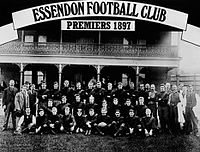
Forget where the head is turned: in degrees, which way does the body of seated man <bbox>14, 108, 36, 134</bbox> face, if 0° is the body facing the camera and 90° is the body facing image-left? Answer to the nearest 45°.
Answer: approximately 0°

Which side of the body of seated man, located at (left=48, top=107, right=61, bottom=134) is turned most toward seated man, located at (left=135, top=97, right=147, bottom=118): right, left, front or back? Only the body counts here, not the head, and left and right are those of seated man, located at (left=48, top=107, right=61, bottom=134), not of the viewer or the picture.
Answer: left

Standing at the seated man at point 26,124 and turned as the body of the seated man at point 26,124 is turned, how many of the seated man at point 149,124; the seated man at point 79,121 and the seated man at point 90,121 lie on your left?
3

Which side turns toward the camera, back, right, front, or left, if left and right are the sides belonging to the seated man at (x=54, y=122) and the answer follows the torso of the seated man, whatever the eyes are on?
front

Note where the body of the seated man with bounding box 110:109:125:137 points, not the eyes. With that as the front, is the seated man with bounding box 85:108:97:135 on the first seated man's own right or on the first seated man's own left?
on the first seated man's own right

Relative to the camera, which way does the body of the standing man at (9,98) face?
toward the camera

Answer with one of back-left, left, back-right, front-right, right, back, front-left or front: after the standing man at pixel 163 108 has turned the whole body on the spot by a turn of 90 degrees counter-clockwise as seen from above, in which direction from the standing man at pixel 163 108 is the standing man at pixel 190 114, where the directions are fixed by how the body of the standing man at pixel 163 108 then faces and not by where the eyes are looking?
front-left

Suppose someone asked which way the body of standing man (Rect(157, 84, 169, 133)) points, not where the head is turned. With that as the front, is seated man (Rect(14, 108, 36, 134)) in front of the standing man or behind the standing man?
in front

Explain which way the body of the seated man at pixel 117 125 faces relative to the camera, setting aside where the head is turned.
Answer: toward the camera

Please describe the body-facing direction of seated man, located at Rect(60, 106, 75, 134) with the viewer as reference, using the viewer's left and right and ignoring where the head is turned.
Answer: facing the viewer

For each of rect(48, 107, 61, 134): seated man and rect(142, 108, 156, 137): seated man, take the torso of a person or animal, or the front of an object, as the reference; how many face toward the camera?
2
